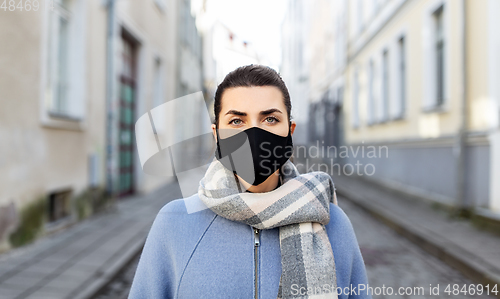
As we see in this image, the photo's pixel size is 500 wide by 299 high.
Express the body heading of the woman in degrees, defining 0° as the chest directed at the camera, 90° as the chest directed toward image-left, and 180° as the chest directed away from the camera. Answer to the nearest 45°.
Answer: approximately 0°

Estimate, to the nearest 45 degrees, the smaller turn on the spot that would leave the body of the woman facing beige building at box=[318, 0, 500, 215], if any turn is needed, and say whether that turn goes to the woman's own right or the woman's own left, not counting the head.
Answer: approximately 135° to the woman's own left

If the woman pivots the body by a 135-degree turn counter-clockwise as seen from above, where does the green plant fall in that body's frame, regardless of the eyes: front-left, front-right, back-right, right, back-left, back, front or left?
left
